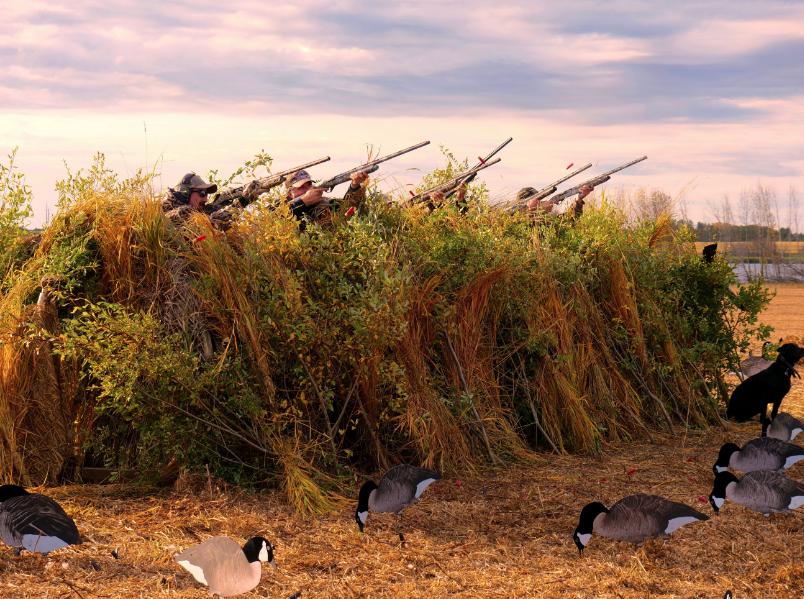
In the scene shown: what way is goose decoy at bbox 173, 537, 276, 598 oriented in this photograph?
to the viewer's right

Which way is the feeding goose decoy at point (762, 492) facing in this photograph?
to the viewer's left

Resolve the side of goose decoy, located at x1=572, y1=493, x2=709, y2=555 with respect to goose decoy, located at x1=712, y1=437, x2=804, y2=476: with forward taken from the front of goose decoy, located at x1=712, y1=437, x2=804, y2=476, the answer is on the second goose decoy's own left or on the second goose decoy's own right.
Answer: on the second goose decoy's own left

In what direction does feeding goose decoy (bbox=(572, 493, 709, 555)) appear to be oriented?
to the viewer's left

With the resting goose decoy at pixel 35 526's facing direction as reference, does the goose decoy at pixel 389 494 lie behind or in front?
behind

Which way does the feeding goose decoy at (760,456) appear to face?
to the viewer's left

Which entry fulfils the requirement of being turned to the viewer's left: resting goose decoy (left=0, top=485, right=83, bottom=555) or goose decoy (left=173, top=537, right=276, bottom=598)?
the resting goose decoy

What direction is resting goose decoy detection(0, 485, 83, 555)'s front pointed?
to the viewer's left
